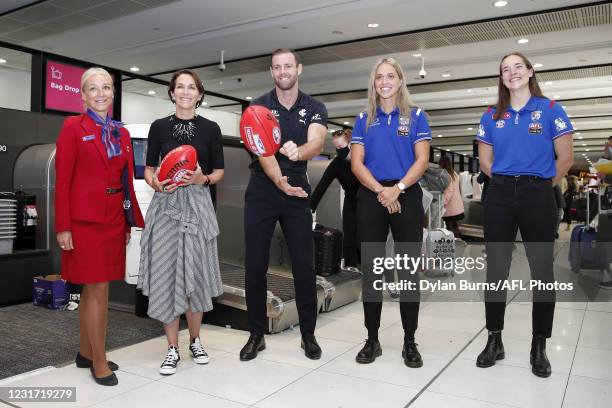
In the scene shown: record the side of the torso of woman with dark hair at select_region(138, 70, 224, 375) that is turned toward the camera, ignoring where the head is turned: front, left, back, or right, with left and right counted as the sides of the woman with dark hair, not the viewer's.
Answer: front

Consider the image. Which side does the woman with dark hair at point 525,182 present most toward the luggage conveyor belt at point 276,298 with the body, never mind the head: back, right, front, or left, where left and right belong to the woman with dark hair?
right

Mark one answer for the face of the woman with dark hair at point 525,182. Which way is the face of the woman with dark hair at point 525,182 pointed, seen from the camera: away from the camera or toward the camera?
toward the camera

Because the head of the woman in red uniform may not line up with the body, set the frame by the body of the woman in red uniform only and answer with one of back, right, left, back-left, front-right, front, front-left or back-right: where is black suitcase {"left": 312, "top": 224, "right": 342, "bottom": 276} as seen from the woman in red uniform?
left

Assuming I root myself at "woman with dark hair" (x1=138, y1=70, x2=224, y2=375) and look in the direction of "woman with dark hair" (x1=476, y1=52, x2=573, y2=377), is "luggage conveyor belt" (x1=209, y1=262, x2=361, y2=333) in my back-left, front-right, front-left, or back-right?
front-left

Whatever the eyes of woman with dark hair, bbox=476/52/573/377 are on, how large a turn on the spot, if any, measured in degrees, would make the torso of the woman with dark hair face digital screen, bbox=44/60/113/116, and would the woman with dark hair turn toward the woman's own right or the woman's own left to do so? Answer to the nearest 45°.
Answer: approximately 90° to the woman's own right

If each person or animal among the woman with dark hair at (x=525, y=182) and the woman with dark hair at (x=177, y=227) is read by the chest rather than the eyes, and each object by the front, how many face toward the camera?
2

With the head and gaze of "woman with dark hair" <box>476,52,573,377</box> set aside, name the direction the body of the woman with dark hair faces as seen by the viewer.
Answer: toward the camera

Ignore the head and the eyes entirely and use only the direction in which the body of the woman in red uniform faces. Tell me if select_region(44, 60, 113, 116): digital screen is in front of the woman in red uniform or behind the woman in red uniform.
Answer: behind

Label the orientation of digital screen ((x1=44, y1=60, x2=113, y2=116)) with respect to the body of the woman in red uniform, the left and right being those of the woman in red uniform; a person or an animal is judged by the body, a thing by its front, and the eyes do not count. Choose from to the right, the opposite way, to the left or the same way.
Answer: the same way

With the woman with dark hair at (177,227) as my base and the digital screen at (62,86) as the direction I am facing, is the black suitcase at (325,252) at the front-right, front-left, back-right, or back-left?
front-right

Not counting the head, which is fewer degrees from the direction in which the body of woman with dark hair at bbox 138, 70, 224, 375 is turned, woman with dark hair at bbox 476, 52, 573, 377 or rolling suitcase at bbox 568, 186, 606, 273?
the woman with dark hair

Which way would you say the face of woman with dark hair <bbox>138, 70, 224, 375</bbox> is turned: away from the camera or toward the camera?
toward the camera

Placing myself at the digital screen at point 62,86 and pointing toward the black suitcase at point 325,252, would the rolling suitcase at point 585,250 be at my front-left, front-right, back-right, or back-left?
front-left

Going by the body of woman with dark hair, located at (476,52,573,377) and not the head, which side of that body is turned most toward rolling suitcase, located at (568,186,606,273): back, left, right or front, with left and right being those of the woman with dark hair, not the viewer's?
back

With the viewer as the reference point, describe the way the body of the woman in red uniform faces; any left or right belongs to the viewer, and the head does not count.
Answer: facing the viewer and to the right of the viewer
